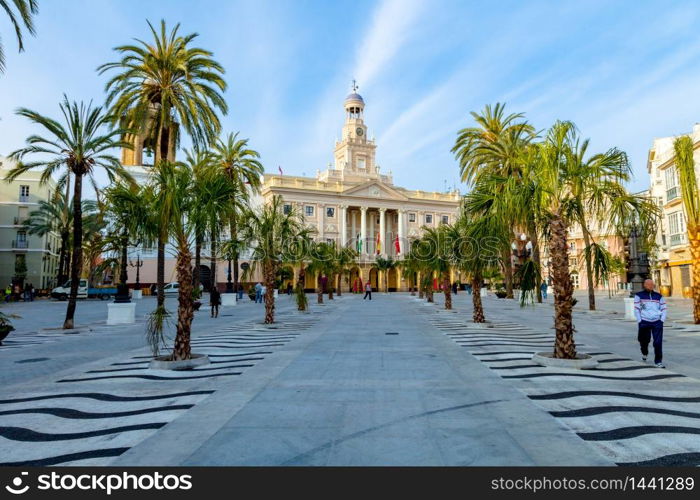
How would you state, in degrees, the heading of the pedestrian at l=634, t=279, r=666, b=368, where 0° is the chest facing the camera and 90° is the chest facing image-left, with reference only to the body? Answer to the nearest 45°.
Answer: approximately 0°

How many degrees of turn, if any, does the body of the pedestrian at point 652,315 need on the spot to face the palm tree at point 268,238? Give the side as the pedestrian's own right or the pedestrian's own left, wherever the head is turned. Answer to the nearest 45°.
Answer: approximately 90° to the pedestrian's own right

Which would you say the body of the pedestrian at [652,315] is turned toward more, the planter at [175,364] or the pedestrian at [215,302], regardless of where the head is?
the planter

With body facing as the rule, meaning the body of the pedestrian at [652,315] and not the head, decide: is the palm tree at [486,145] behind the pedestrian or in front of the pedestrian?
behind

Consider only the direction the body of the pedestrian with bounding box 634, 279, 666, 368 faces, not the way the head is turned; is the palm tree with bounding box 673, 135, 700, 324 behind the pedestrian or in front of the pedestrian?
behind

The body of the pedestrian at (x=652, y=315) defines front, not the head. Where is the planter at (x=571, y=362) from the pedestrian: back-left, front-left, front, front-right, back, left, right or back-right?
front-right

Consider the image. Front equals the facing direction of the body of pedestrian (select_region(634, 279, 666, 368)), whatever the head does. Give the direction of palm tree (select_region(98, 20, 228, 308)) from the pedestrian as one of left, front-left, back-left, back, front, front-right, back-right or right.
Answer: right

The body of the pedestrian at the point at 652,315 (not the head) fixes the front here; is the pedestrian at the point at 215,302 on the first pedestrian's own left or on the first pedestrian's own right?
on the first pedestrian's own right

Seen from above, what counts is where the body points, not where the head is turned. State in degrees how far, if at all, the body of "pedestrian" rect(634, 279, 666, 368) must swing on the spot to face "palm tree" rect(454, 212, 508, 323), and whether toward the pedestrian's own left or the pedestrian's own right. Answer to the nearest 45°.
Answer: approximately 135° to the pedestrian's own right

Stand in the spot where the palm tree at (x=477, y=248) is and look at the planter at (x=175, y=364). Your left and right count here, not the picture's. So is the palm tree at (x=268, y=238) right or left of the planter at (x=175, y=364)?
right

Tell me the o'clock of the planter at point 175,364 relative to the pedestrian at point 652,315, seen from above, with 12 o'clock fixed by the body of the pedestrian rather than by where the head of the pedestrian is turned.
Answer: The planter is roughly at 2 o'clock from the pedestrian.
